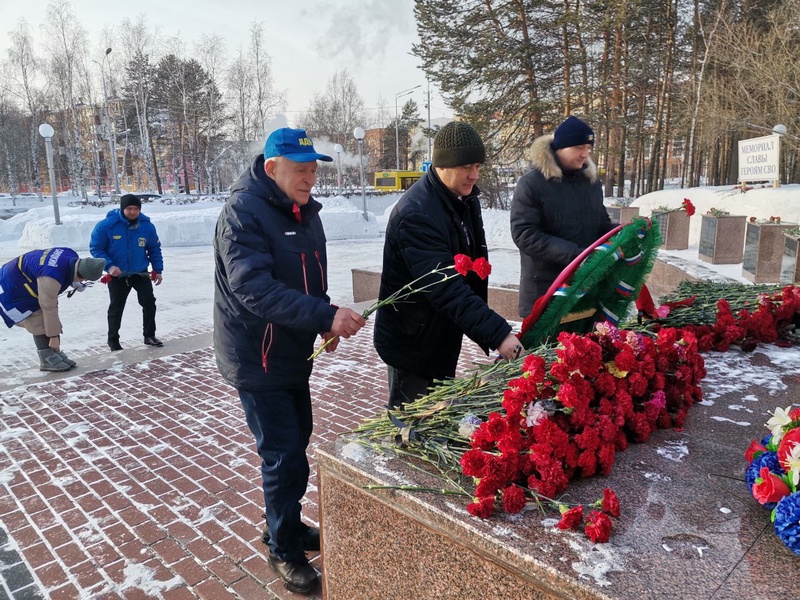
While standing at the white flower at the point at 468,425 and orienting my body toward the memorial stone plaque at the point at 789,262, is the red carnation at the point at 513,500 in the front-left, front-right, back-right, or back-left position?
back-right

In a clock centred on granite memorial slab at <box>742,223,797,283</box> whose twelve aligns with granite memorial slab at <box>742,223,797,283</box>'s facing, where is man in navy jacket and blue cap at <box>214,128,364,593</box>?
The man in navy jacket and blue cap is roughly at 11 o'clock from the granite memorial slab.

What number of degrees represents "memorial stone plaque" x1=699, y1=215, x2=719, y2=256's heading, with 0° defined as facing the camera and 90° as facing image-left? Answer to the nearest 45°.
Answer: approximately 45°

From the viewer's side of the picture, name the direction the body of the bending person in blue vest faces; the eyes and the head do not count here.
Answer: to the viewer's right

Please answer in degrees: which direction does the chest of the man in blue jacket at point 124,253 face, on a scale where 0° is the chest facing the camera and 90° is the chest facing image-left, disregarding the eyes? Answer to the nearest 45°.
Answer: approximately 0°

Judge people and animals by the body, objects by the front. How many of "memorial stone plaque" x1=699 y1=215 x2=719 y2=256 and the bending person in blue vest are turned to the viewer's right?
1

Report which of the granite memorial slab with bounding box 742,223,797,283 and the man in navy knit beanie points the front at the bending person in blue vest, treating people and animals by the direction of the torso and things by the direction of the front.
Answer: the granite memorial slab

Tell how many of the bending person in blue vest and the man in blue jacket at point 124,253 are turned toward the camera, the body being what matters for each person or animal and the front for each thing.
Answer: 1
